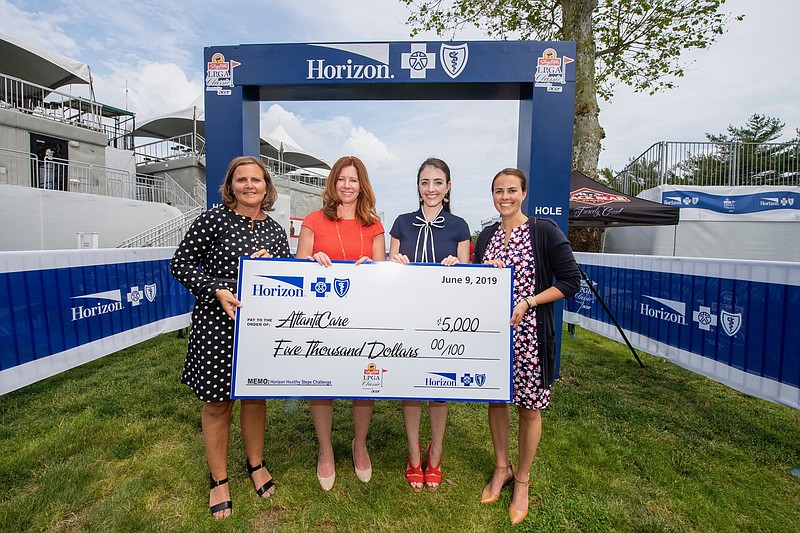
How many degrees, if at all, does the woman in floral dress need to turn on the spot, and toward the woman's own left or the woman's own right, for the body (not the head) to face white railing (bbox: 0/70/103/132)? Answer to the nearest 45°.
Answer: approximately 90° to the woman's own right

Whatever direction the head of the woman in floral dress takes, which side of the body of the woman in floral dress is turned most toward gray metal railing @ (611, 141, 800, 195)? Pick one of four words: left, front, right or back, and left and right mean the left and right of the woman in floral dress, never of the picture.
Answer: back

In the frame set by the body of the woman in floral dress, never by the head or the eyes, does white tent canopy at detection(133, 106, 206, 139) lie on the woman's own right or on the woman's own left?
on the woman's own right

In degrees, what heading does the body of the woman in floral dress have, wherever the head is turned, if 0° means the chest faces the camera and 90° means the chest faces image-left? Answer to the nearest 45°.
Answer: approximately 45°

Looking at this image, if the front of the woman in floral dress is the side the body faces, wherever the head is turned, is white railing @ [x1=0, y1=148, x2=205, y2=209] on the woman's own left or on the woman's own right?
on the woman's own right

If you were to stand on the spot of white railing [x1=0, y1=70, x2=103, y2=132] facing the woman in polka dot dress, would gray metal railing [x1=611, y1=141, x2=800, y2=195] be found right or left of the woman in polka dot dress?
left

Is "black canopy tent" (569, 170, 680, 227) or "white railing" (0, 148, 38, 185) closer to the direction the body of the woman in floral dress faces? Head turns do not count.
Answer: the white railing
